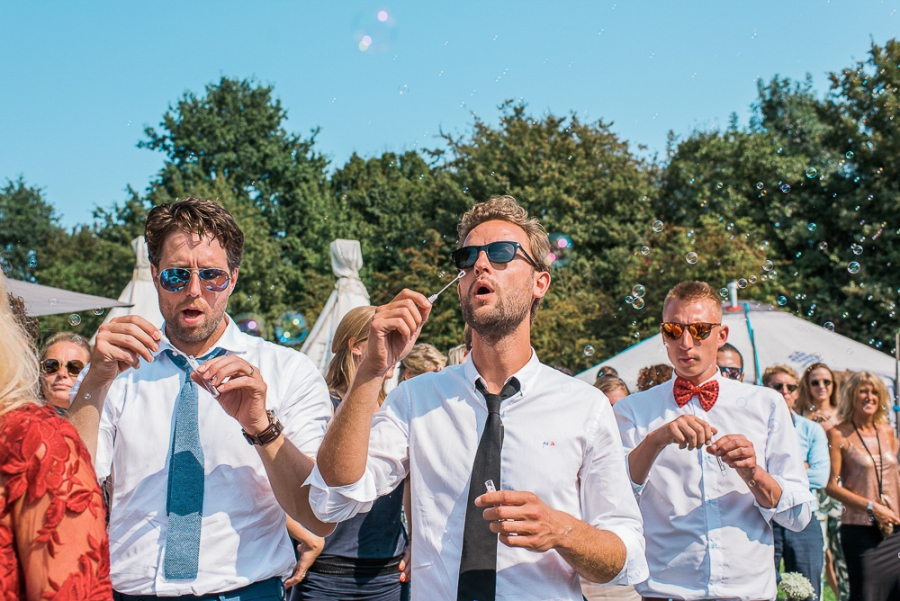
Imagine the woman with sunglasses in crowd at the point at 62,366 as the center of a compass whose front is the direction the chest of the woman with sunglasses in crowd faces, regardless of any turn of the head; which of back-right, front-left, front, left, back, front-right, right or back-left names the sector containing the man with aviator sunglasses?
front

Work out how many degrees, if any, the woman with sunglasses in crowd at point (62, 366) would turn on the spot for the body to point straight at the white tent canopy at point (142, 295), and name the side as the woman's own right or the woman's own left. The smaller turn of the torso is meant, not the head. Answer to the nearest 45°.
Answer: approximately 180°

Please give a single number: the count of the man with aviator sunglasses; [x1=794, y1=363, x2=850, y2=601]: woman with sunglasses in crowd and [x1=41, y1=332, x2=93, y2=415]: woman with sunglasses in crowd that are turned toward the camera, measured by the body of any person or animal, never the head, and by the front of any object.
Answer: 3

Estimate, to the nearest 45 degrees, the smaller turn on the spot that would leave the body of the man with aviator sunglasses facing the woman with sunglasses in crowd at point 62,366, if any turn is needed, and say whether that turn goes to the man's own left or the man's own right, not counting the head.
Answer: approximately 180°

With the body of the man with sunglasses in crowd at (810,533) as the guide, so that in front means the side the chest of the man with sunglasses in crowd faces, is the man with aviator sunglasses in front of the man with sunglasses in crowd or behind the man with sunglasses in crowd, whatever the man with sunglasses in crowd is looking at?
in front

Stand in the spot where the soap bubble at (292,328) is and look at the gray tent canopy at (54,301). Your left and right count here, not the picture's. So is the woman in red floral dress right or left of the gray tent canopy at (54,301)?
left

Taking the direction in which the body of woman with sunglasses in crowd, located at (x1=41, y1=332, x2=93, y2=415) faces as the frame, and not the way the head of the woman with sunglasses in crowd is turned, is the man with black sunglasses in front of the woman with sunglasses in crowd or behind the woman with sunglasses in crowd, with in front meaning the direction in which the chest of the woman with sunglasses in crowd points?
in front

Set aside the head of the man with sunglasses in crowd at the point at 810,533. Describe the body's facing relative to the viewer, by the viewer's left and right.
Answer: facing the viewer and to the left of the viewer

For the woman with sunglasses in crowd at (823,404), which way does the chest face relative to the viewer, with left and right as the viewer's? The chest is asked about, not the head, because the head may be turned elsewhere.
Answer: facing the viewer

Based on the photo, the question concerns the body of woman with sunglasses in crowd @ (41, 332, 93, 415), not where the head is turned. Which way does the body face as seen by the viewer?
toward the camera
